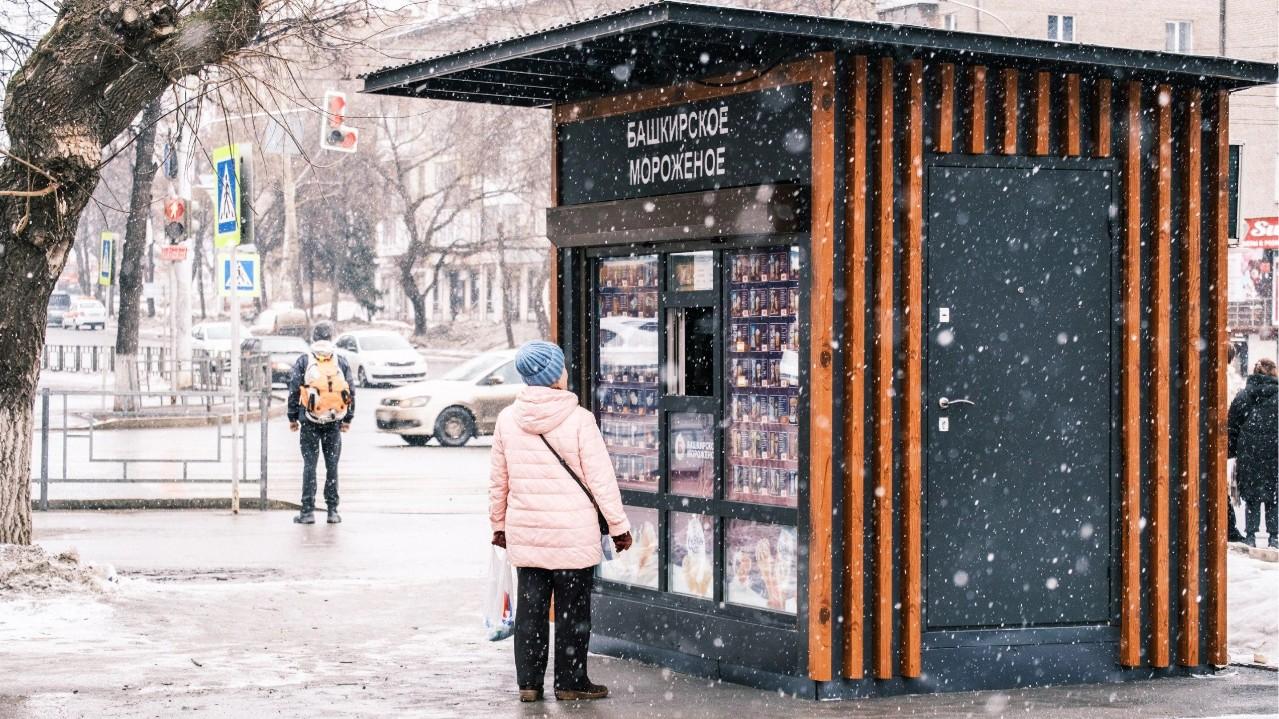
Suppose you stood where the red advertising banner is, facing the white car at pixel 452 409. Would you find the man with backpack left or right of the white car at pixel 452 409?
left

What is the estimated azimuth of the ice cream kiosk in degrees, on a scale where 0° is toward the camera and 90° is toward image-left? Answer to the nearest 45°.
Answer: approximately 45°

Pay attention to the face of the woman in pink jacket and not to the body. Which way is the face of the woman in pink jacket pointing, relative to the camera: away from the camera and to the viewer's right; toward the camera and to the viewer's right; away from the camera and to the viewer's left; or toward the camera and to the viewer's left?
away from the camera and to the viewer's right

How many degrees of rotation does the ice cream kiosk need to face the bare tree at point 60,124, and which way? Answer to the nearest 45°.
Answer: approximately 45° to its right

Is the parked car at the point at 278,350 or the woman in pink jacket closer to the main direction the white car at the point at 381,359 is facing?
the woman in pink jacket

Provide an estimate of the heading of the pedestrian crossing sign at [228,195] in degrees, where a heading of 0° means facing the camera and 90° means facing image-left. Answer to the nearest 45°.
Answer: approximately 45°

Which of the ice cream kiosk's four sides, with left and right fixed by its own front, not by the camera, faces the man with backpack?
right

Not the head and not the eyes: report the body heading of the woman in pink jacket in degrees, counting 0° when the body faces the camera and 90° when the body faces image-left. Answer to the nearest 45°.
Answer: approximately 225°
